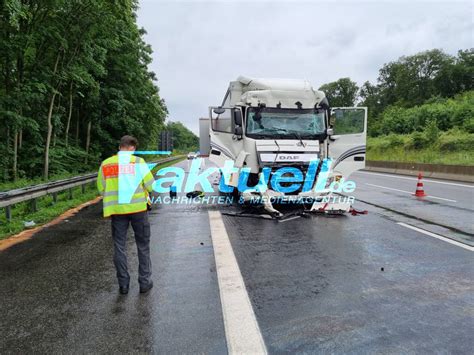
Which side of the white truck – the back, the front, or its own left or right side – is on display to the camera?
front

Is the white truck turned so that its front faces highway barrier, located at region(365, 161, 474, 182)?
no

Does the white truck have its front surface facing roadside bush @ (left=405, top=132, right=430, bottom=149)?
no

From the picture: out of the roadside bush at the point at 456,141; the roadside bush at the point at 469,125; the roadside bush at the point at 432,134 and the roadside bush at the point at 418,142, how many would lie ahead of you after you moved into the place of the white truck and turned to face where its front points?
0

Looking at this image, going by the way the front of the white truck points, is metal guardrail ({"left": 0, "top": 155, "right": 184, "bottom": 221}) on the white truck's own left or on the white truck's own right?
on the white truck's own right

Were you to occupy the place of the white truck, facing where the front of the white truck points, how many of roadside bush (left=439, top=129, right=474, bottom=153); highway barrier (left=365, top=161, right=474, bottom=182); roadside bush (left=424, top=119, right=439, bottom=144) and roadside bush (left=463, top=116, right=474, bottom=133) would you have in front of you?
0

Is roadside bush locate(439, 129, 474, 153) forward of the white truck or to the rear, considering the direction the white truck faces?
to the rear

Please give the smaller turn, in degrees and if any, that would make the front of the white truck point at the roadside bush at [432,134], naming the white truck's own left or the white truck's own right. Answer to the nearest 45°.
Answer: approximately 135° to the white truck's own left

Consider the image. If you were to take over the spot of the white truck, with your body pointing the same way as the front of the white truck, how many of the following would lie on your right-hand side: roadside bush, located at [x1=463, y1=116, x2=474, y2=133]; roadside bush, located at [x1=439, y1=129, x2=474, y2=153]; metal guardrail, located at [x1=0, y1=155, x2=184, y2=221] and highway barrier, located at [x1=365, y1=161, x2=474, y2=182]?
1

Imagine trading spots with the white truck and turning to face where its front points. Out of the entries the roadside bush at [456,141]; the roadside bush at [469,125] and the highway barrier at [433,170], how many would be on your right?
0

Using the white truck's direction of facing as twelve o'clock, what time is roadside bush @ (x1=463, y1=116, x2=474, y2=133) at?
The roadside bush is roughly at 7 o'clock from the white truck.

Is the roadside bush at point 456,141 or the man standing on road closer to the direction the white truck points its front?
the man standing on road
